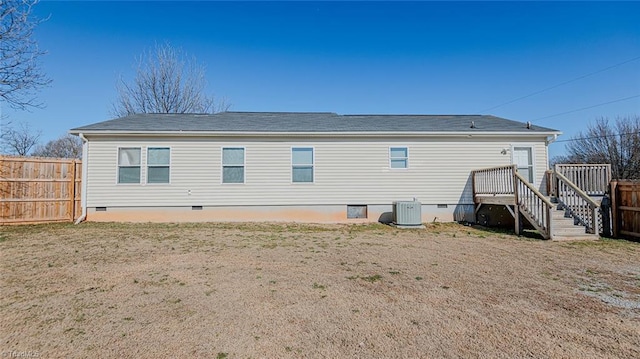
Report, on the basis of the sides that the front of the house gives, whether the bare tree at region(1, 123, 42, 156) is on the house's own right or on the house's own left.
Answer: on the house's own left

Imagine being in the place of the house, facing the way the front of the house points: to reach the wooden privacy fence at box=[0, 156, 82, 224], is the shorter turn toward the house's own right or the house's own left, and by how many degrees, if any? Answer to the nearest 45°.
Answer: approximately 90° to the house's own left

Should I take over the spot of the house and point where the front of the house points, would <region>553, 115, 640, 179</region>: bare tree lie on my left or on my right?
on my right

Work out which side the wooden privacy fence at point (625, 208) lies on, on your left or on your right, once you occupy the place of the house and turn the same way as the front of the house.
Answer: on your right

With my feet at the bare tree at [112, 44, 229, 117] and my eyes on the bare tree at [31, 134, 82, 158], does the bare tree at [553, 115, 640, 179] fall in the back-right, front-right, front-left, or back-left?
back-right

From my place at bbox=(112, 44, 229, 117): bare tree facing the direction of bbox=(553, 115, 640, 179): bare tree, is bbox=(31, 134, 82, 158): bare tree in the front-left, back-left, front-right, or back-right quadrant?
back-left

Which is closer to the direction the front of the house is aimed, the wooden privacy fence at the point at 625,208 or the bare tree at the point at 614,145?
the bare tree

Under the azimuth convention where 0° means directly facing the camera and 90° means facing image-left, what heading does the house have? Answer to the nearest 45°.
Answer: approximately 180°

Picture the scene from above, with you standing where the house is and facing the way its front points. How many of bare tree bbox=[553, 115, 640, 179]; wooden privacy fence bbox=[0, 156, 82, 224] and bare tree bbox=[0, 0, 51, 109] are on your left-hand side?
2
